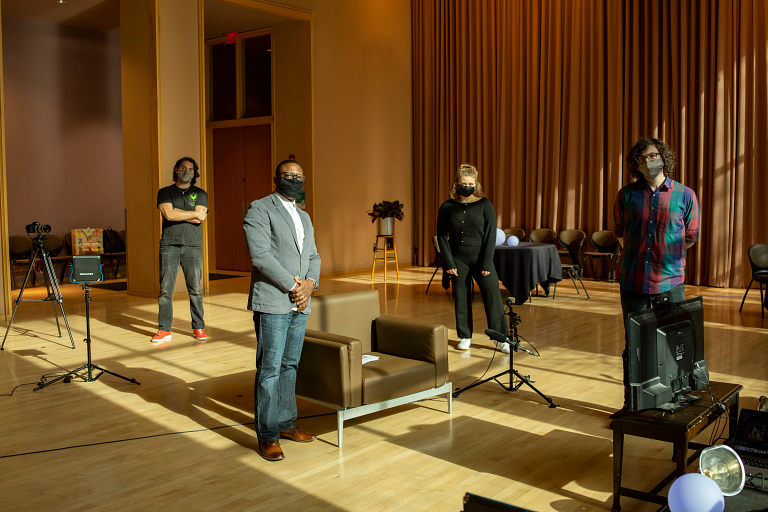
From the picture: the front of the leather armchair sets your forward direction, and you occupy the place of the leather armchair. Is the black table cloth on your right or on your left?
on your left

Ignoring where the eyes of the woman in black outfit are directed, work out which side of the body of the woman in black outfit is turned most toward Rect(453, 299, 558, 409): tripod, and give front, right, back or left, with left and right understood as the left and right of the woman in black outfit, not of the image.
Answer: front

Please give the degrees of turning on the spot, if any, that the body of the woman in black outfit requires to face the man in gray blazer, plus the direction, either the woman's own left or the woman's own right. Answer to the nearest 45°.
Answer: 0° — they already face them

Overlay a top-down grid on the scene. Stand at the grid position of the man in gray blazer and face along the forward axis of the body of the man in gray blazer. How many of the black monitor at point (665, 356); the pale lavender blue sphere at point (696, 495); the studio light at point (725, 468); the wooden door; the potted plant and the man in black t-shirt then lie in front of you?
3

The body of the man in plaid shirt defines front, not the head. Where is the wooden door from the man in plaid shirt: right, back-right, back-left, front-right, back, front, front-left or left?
back-right

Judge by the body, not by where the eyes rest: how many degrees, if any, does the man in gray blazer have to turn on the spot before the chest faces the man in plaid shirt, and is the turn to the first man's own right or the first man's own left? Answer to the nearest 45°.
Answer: approximately 45° to the first man's own left

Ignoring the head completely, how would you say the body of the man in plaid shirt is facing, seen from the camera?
toward the camera

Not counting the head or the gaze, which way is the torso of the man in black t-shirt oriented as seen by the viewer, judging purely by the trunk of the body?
toward the camera

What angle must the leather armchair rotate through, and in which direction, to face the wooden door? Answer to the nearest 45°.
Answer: approximately 135° to its left

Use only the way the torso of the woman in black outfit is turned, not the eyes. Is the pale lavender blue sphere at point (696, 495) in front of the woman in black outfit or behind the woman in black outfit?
in front
